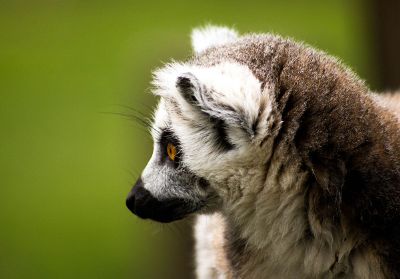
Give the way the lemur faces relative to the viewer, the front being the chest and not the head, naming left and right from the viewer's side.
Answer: facing to the left of the viewer
